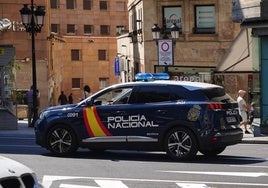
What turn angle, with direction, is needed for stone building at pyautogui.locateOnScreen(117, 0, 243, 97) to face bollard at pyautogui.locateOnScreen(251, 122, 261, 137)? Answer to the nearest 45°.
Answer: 0° — it already faces it

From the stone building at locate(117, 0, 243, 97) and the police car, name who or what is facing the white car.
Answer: the stone building

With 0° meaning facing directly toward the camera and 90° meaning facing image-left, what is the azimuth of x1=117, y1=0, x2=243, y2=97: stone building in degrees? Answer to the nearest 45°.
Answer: approximately 0°

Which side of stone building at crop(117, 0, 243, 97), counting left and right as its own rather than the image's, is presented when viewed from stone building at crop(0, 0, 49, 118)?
right

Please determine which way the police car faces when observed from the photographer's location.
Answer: facing away from the viewer and to the left of the viewer

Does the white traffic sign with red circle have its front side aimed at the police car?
yes

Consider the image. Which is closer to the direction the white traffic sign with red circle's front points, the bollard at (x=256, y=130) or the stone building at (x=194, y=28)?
the bollard

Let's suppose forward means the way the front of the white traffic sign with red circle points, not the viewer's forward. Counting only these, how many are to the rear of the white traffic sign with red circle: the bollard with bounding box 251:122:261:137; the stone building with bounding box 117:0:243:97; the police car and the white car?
1

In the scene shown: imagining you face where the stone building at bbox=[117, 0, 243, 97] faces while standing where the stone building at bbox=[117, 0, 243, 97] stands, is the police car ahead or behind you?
ahead

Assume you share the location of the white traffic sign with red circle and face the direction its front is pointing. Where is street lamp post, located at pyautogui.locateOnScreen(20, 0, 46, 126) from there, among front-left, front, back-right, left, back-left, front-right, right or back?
right

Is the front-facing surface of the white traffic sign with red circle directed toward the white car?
yes

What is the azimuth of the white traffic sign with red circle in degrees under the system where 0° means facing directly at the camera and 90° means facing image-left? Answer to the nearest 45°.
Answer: approximately 0°
